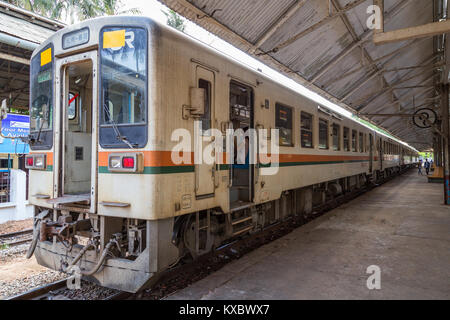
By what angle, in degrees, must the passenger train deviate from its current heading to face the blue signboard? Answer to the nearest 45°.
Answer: approximately 90° to its right

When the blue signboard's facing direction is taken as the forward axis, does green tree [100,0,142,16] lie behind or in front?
behind

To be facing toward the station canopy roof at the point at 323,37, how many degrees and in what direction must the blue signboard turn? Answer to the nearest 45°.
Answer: approximately 45° to its left

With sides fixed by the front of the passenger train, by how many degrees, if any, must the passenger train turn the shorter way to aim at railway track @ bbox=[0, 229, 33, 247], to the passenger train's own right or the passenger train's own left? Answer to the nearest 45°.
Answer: approximately 90° to the passenger train's own right

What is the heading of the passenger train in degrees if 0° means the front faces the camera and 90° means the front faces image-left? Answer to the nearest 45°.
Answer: approximately 45°

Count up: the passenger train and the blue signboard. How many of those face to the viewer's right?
0

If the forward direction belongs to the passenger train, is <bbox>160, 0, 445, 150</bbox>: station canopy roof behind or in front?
behind

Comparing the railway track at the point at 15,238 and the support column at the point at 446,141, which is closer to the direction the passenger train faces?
the railway track

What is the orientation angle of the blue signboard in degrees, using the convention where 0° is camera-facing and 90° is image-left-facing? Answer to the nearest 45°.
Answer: approximately 0°

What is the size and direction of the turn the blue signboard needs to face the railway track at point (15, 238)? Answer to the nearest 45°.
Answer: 0° — it already faces it
